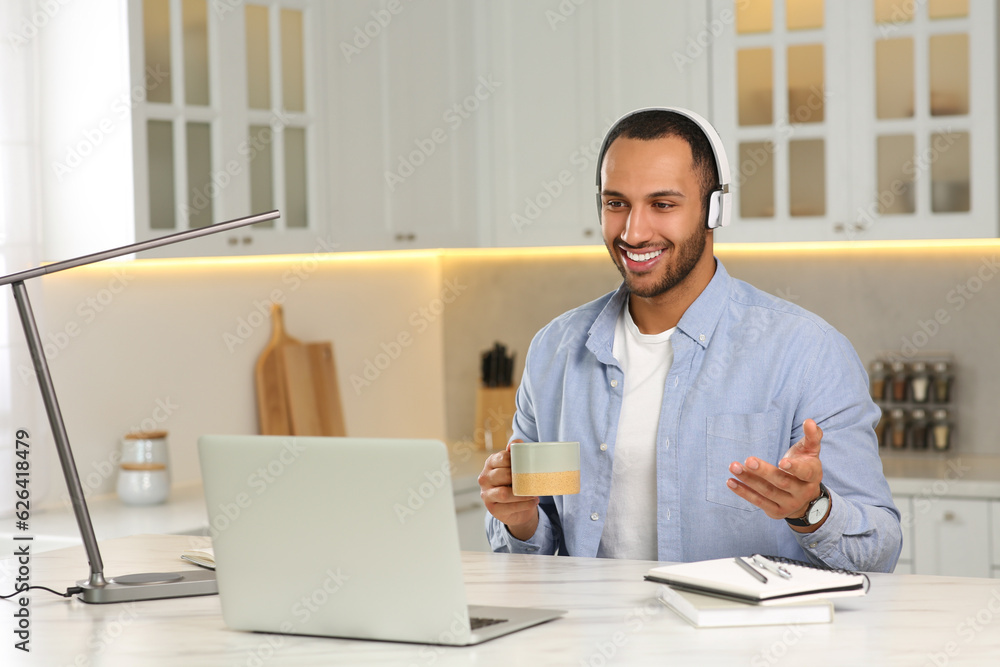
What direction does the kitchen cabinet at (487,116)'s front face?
toward the camera

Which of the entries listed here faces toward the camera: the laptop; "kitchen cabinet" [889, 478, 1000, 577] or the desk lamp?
the kitchen cabinet

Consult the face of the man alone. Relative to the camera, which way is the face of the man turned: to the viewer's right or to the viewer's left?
to the viewer's left

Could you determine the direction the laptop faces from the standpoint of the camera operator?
facing away from the viewer and to the right of the viewer

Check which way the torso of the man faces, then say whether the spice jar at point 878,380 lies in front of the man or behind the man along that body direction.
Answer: behind

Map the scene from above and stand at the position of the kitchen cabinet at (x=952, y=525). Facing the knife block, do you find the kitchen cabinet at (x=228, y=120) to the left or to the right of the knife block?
left

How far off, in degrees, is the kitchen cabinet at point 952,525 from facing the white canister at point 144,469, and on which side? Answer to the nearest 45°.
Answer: approximately 45° to its right

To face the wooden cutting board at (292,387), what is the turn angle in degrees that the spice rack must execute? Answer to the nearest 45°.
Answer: approximately 90° to its right

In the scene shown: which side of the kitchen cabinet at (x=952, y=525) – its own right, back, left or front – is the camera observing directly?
front

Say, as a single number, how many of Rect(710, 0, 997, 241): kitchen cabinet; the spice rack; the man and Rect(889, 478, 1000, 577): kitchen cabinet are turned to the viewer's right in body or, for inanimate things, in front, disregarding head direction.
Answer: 0

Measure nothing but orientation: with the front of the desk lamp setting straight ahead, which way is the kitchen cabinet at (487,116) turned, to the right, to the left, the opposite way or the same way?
to the right

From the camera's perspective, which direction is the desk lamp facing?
to the viewer's right

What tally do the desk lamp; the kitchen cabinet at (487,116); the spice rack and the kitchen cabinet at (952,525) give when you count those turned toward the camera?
3

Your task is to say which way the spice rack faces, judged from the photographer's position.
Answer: facing the viewer

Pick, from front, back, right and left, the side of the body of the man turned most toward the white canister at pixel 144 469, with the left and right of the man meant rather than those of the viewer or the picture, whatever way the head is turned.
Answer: right

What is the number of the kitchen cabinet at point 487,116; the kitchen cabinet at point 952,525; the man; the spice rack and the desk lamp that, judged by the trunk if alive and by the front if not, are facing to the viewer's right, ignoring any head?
1
